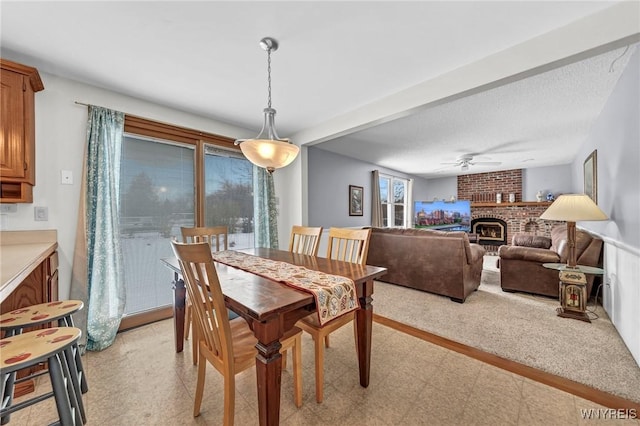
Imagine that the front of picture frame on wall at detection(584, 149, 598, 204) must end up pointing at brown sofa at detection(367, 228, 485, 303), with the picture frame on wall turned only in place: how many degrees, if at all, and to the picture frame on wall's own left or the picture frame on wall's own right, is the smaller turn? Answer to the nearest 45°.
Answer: approximately 45° to the picture frame on wall's own left

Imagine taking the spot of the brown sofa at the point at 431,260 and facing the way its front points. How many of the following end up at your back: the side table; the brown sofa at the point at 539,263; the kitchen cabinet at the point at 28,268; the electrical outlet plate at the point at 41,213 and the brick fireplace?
2

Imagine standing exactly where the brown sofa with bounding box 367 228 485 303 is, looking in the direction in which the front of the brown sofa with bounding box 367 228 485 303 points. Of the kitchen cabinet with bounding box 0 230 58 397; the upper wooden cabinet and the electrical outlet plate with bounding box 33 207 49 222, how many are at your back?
3

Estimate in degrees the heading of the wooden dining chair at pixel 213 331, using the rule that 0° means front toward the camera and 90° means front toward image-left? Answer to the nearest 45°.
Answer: approximately 225°

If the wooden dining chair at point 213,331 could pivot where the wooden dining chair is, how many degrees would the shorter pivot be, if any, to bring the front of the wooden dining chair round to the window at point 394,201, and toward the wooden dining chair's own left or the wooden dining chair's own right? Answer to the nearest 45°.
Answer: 0° — it already faces it

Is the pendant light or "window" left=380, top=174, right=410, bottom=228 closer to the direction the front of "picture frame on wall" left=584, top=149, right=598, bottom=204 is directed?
the window

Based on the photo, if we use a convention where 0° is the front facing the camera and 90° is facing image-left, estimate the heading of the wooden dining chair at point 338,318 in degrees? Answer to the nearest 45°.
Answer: approximately 45°

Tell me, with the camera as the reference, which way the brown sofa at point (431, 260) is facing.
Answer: facing away from the viewer and to the right of the viewer

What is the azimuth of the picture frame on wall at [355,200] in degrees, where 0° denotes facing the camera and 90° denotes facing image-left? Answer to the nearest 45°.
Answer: approximately 315°

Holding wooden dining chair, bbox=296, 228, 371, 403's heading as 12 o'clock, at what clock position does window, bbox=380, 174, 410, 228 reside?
The window is roughly at 5 o'clock from the wooden dining chair.
